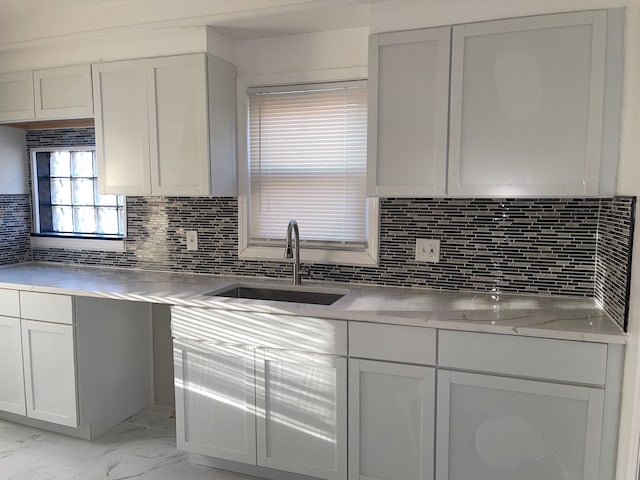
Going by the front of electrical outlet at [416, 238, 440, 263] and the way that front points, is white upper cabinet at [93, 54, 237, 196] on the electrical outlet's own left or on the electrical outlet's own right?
on the electrical outlet's own right

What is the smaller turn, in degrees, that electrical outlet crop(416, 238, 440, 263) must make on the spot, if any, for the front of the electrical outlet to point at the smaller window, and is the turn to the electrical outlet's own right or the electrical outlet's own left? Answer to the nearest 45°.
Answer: approximately 90° to the electrical outlet's own right

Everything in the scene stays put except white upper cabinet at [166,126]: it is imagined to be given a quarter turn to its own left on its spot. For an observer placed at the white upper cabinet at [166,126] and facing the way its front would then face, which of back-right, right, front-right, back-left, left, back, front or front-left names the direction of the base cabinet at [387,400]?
front

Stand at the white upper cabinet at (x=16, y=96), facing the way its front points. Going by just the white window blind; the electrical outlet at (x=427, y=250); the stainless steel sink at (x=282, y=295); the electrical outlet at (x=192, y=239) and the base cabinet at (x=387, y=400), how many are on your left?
5

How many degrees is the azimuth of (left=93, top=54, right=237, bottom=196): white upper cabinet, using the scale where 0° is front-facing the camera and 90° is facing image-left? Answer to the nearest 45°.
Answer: approximately 45°

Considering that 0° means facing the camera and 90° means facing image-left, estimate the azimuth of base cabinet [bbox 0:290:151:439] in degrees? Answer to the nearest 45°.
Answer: approximately 45°

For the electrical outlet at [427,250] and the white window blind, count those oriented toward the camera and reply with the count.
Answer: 2

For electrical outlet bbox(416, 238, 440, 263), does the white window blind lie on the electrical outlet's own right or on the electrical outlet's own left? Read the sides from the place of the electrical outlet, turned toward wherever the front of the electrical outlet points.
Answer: on the electrical outlet's own right

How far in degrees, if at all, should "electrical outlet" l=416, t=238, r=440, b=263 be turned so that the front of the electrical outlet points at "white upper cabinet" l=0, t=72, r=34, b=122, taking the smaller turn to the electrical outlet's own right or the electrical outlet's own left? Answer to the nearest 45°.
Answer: approximately 90° to the electrical outlet's own right

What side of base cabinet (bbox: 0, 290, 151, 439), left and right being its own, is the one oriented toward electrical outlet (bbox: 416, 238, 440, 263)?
left
